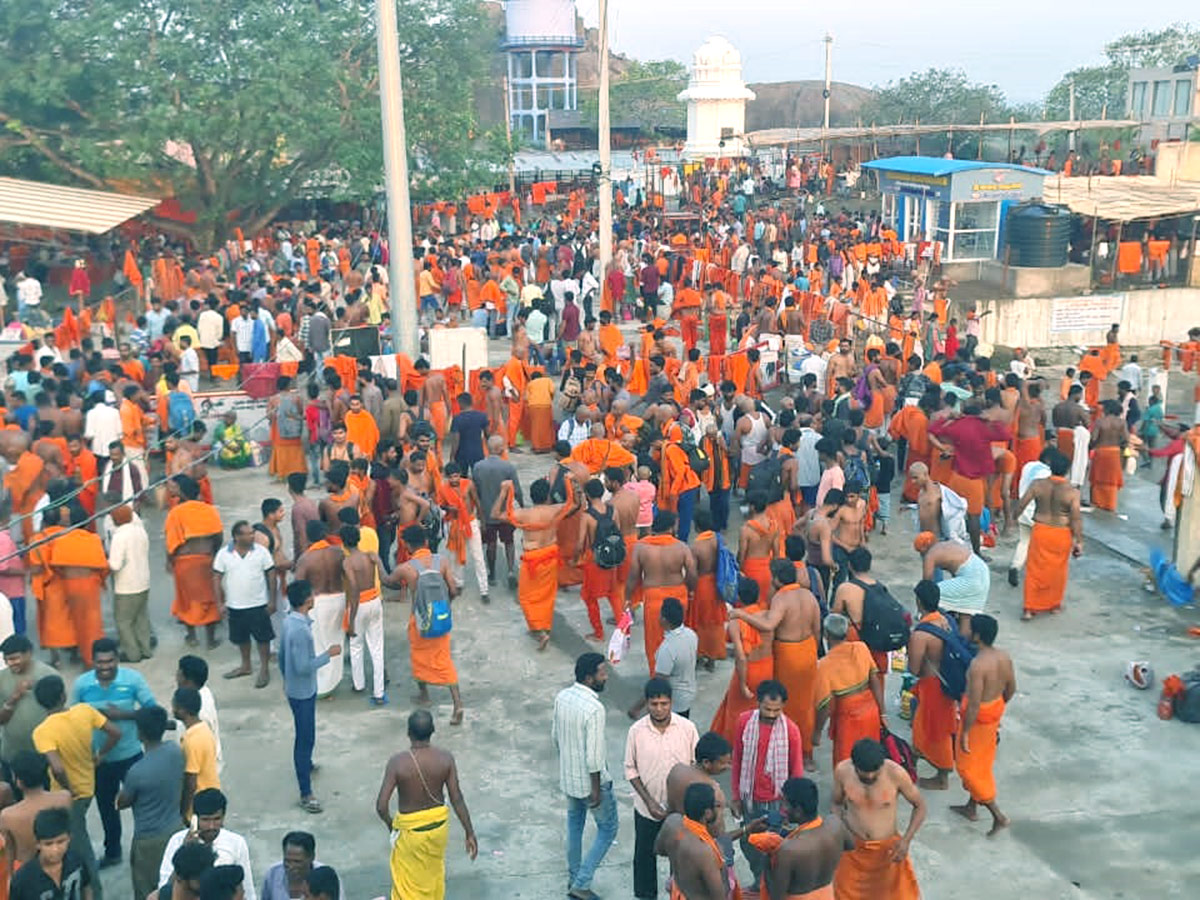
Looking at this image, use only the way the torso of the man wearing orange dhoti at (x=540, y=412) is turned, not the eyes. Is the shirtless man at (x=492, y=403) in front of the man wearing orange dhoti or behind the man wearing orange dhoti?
behind

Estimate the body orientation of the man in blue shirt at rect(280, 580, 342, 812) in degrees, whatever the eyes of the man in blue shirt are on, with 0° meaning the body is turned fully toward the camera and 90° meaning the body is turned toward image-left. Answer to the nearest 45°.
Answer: approximately 270°

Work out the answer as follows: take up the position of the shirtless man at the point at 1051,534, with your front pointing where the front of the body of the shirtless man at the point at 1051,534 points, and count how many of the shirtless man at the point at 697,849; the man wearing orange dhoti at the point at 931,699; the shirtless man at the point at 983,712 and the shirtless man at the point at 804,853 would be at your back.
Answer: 4

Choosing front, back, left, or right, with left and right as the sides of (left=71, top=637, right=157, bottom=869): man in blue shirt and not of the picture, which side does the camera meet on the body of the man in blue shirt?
front

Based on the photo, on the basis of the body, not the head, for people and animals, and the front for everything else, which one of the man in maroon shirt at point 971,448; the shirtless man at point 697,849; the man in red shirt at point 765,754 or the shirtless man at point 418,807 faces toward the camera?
the man in red shirt at point 765,754

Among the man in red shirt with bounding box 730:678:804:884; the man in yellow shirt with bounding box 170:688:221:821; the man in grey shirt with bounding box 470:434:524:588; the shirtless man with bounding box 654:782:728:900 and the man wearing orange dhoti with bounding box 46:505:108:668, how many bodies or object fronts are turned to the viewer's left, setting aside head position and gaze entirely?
1

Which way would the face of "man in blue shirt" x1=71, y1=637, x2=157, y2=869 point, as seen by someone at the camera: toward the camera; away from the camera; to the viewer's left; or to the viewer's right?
toward the camera

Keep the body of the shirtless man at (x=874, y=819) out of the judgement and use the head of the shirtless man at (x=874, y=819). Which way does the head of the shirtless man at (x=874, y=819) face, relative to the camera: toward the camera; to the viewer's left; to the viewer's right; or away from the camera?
toward the camera

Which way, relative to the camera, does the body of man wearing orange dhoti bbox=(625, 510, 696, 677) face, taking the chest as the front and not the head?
away from the camera

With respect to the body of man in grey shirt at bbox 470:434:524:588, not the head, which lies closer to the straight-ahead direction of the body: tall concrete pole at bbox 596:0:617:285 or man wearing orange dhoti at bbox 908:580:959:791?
the tall concrete pole
